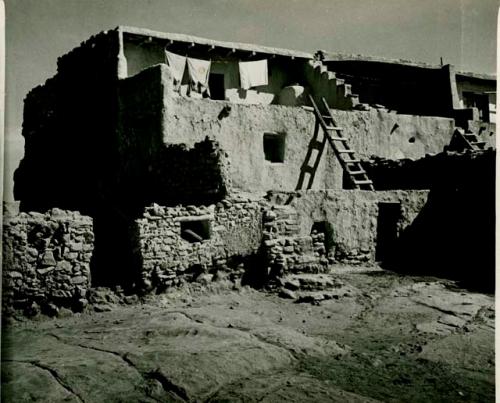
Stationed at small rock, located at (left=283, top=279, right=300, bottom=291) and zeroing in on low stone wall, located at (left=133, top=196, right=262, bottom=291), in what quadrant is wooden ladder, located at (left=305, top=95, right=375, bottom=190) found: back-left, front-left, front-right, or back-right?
back-right

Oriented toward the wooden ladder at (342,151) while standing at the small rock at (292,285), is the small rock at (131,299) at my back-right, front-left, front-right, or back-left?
back-left

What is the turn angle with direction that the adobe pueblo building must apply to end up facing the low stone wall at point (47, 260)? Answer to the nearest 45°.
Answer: approximately 45° to its right

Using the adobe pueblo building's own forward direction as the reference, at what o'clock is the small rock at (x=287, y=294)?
The small rock is roughly at 1 o'clock from the adobe pueblo building.

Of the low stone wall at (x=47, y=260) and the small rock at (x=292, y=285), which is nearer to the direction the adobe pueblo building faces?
the small rock

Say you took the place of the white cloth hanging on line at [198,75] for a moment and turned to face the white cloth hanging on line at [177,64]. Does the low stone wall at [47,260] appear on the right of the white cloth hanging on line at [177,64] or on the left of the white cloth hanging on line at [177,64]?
left

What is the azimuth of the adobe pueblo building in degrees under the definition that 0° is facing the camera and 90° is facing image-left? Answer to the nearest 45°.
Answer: approximately 315°

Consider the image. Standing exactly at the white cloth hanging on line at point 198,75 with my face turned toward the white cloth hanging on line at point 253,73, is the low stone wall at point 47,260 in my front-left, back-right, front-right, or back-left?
back-right
